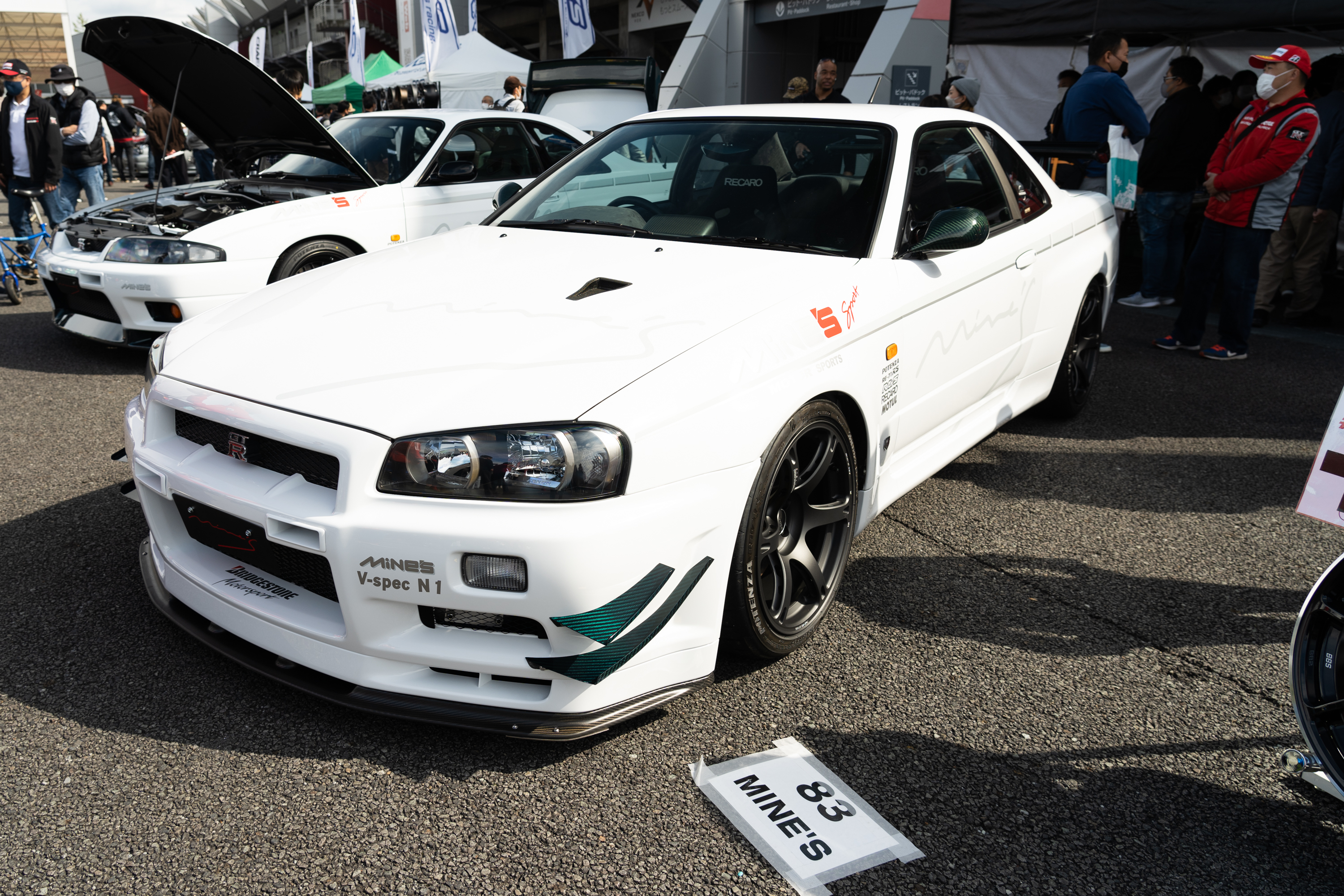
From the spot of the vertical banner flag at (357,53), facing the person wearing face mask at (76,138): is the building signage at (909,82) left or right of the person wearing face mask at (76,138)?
left

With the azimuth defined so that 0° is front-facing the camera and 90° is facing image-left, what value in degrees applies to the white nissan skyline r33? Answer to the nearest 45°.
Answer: approximately 45°

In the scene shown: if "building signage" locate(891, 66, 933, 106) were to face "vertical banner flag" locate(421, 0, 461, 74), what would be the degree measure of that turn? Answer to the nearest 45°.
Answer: approximately 135° to its right

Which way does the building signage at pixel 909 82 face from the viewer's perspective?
toward the camera

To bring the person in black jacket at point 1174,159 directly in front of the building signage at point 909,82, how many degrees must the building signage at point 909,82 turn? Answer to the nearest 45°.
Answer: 0° — it already faces them

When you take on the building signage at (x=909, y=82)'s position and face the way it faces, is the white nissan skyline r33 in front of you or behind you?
in front

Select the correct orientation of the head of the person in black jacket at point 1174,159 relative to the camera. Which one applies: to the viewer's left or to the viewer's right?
to the viewer's left

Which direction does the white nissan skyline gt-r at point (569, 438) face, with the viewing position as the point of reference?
facing the viewer and to the left of the viewer

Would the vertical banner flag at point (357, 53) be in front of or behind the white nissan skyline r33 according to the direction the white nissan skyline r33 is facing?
behind

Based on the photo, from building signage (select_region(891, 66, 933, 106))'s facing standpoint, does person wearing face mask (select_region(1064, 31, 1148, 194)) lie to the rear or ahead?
ahead
